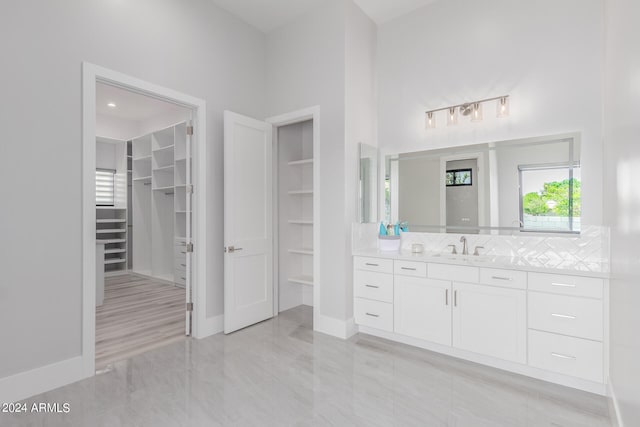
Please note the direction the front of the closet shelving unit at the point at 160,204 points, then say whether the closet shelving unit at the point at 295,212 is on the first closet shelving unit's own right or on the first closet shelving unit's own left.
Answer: on the first closet shelving unit's own left

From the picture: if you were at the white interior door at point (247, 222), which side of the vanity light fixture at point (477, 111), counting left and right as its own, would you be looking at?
right

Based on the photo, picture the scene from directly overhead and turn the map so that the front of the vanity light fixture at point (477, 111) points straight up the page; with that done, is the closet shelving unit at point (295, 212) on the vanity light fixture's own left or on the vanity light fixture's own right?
on the vanity light fixture's own right

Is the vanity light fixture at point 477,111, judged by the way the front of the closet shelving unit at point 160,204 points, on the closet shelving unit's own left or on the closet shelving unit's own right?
on the closet shelving unit's own left

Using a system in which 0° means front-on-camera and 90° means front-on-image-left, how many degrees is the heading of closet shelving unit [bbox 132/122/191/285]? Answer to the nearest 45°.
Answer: approximately 45°

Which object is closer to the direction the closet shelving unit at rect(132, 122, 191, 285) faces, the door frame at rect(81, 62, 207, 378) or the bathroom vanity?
the door frame

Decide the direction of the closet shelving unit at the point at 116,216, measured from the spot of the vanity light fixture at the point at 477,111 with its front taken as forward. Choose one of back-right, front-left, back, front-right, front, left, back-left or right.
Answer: right

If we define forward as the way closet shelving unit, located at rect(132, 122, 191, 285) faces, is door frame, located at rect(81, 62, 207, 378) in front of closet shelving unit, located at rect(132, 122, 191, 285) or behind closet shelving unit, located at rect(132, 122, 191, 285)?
in front
